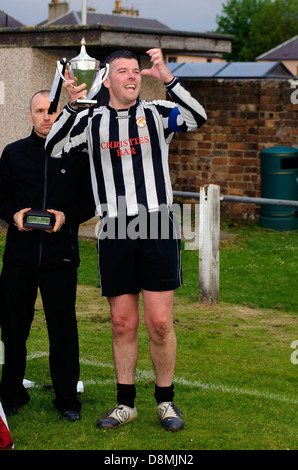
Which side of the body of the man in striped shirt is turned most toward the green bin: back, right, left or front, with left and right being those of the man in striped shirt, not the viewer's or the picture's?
back

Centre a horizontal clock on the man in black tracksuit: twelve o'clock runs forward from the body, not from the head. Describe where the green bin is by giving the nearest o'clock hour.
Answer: The green bin is roughly at 7 o'clock from the man in black tracksuit.

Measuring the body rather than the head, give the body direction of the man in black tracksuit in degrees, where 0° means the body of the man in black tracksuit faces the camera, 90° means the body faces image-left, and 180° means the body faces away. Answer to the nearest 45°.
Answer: approximately 0°

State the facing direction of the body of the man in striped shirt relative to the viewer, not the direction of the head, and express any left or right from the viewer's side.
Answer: facing the viewer

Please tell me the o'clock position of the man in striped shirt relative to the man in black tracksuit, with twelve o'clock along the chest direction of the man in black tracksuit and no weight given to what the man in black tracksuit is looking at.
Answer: The man in striped shirt is roughly at 10 o'clock from the man in black tracksuit.

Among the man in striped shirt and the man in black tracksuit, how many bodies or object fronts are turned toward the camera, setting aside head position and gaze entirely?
2

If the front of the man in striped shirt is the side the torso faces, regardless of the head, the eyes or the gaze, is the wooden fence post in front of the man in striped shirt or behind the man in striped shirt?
behind

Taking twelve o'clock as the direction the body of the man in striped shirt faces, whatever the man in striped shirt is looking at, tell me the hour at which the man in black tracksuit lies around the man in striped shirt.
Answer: The man in black tracksuit is roughly at 4 o'clock from the man in striped shirt.

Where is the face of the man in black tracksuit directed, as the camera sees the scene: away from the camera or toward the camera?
toward the camera

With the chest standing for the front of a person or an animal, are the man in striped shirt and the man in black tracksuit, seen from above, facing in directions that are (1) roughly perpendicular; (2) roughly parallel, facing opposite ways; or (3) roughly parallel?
roughly parallel

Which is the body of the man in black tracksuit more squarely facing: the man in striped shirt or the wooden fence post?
the man in striped shirt
